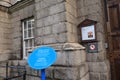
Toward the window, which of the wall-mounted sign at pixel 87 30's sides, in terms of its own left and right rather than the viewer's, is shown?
right

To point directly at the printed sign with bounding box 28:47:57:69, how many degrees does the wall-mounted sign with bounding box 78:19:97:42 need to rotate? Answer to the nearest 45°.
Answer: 0° — it already faces it

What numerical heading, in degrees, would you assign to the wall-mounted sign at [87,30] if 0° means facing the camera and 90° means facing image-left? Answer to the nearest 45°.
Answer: approximately 45°

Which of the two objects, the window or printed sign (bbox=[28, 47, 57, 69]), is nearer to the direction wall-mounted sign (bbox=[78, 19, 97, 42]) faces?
the printed sign

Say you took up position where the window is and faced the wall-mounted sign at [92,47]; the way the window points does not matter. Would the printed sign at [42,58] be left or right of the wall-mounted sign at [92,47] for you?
right
